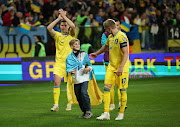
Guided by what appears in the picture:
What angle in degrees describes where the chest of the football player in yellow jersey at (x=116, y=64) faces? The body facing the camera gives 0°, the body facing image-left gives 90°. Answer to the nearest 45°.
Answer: approximately 45°

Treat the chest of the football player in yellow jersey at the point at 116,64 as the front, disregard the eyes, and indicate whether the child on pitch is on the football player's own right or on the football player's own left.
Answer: on the football player's own right
